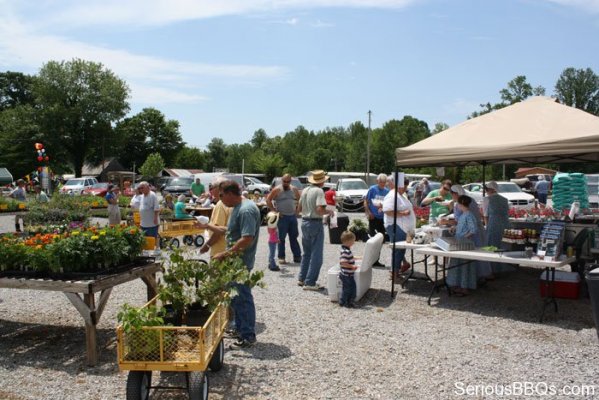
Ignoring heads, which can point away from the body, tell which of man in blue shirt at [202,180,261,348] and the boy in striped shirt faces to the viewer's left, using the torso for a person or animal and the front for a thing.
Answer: the man in blue shirt

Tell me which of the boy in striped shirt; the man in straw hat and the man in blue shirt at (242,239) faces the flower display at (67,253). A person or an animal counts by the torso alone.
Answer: the man in blue shirt

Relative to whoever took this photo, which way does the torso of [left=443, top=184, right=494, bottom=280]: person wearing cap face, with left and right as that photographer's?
facing to the left of the viewer

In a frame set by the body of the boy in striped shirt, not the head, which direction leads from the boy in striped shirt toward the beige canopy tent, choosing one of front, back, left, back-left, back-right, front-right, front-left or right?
front

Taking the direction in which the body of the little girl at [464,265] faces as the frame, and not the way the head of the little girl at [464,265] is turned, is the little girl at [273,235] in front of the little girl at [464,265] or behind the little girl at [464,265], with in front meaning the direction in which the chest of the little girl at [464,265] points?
in front

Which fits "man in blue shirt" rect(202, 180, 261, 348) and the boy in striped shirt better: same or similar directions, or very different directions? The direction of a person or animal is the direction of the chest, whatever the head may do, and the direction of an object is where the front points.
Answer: very different directions

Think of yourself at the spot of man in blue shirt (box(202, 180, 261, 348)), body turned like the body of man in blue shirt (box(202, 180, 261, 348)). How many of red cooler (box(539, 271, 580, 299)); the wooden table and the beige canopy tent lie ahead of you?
1

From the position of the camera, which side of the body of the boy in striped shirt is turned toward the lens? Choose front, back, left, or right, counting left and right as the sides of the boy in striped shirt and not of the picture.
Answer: right

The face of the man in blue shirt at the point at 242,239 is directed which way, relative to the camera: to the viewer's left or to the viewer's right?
to the viewer's left

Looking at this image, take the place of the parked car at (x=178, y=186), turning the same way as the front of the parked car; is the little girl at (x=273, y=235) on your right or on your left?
on your left

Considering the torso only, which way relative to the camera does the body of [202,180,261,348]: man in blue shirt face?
to the viewer's left

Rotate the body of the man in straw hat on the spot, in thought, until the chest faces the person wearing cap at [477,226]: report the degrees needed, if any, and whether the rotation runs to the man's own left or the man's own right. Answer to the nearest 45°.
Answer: approximately 45° to the man's own right

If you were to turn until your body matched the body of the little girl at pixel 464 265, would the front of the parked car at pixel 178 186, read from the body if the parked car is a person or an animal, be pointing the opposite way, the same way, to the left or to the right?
to the left
